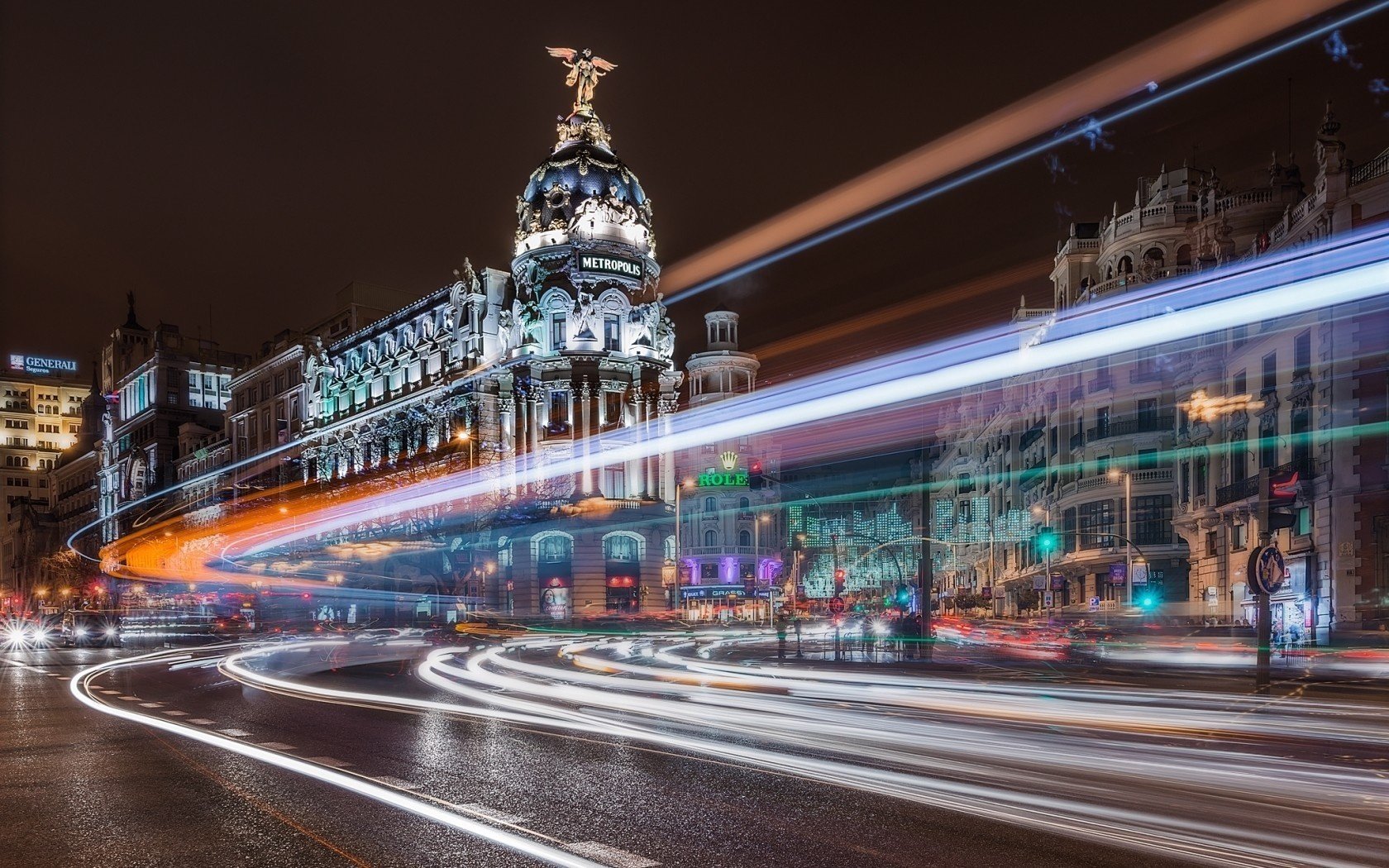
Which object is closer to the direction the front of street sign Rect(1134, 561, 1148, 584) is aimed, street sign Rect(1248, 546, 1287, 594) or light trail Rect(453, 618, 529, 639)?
the street sign

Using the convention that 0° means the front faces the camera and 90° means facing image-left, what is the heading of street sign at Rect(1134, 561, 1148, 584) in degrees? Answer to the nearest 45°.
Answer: approximately 0°

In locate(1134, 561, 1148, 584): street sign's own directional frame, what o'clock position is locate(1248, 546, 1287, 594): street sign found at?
locate(1248, 546, 1287, 594): street sign is roughly at 12 o'clock from locate(1134, 561, 1148, 584): street sign.

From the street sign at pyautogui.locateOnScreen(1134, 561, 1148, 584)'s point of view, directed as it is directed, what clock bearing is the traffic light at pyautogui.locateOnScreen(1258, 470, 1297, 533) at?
The traffic light is roughly at 12 o'clock from the street sign.

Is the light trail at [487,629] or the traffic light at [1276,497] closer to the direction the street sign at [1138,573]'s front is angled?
the traffic light

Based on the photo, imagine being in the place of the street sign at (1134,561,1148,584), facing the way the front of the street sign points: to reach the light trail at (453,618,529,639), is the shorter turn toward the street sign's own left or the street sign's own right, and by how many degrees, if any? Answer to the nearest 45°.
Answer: approximately 45° to the street sign's own right
